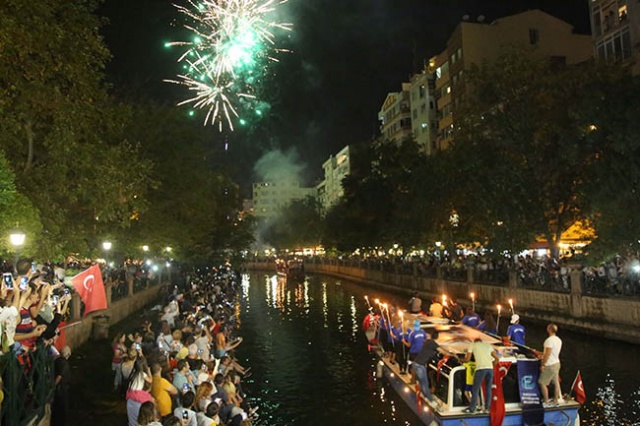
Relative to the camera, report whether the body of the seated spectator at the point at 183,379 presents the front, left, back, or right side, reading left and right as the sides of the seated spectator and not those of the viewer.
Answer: right

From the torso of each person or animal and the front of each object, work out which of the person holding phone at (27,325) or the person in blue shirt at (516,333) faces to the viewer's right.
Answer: the person holding phone

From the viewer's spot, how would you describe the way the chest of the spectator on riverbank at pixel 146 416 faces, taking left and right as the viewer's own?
facing away from the viewer and to the right of the viewer

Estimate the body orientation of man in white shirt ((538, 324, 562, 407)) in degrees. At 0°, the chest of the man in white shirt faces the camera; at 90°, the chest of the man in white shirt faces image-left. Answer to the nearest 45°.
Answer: approximately 135°

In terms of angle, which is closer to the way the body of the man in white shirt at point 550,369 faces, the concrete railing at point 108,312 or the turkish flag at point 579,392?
the concrete railing

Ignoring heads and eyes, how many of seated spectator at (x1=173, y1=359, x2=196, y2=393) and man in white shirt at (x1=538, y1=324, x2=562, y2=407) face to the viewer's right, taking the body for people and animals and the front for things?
1
